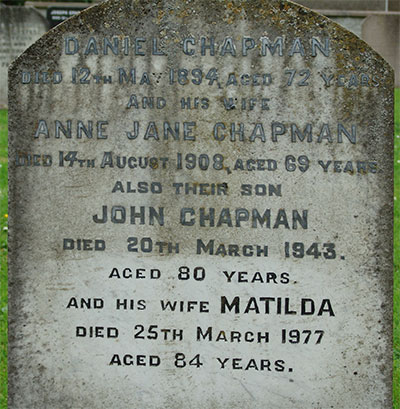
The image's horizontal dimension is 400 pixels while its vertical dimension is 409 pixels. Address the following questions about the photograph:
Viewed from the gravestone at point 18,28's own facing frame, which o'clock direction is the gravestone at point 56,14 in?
the gravestone at point 56,14 is roughly at 7 o'clock from the gravestone at point 18,28.

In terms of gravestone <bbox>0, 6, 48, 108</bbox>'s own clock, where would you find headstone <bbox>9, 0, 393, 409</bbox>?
The headstone is roughly at 12 o'clock from the gravestone.

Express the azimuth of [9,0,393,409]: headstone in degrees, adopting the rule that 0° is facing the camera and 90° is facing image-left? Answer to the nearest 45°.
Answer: approximately 0°

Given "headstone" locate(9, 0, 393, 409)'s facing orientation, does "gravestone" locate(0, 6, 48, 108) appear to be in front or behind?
behind

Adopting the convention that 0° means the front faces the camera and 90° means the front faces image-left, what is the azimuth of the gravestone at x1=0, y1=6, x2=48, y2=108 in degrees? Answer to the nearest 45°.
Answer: approximately 0°

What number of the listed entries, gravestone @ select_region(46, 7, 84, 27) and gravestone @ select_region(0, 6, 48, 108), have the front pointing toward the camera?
2
